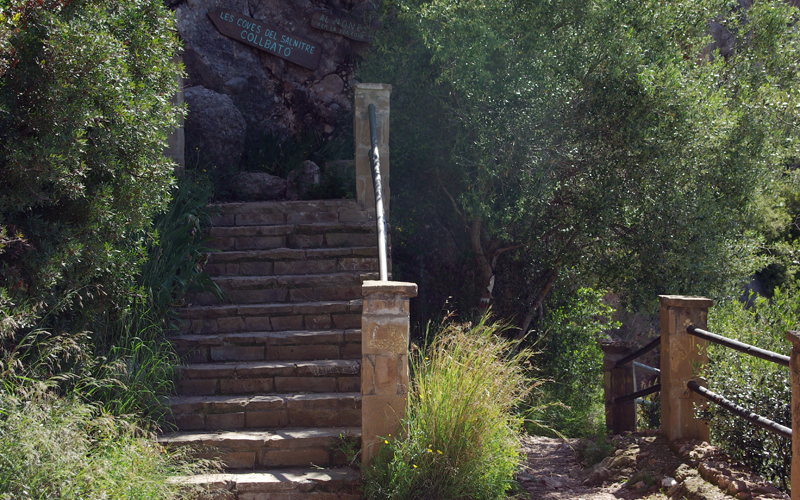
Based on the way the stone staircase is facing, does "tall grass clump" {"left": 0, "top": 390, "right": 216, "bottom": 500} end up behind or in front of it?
in front

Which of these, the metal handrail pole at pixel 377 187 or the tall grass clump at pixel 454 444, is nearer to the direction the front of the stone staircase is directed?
the tall grass clump

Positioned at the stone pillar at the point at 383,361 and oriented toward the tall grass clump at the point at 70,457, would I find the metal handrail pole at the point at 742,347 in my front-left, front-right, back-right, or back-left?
back-left

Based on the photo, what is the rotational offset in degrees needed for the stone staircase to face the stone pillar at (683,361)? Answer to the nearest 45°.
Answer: approximately 45° to its left

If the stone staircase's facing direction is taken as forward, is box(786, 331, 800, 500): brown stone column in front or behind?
in front

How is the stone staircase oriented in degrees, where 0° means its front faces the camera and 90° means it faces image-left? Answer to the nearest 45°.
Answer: approximately 0°

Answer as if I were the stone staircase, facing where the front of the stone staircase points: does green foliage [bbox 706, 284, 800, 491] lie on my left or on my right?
on my left

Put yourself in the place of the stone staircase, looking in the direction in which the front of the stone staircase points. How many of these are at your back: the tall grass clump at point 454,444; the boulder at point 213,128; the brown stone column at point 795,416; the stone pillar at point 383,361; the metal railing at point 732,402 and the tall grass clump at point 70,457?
1

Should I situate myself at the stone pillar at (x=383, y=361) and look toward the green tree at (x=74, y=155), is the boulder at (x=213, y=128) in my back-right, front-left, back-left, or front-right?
front-right

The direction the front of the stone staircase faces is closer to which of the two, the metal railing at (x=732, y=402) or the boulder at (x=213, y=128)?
the metal railing

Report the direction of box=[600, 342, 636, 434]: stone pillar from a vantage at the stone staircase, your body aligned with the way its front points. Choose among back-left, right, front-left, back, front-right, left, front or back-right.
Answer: left

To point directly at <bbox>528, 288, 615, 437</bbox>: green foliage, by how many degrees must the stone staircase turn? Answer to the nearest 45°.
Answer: approximately 135° to its left

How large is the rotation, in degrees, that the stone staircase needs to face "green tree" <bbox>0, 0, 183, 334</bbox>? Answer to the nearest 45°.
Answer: approximately 45° to its right

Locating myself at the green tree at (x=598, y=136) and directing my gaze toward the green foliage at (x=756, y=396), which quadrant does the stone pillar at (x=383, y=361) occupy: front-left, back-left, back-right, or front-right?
front-right

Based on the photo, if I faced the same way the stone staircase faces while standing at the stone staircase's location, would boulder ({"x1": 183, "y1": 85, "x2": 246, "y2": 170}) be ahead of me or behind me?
behind

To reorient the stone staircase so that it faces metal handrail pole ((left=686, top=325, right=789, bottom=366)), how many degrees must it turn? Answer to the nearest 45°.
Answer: approximately 45° to its left
